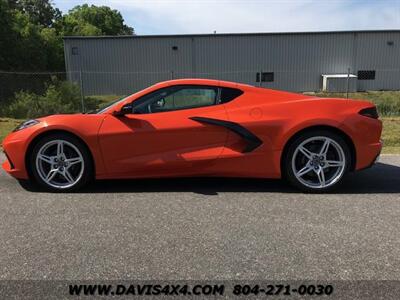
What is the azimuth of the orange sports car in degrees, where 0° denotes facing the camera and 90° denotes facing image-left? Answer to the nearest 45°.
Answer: approximately 90°

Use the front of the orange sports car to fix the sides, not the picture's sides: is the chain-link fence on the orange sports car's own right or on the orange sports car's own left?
on the orange sports car's own right
